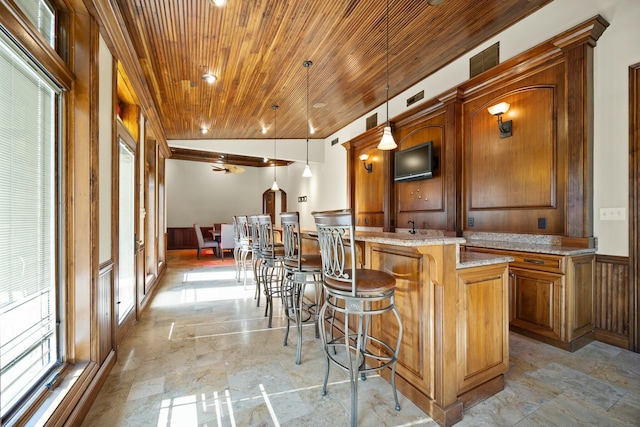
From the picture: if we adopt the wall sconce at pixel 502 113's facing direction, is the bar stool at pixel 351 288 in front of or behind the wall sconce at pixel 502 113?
in front

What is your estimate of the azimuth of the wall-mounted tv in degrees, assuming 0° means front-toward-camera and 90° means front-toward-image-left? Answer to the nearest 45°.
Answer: approximately 45°

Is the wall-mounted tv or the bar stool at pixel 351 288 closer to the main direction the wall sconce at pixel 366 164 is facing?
the bar stool

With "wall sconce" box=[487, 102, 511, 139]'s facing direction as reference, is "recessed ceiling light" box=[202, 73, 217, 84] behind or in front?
in front

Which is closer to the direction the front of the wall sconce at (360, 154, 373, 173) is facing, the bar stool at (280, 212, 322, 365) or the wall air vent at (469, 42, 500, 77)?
the bar stool

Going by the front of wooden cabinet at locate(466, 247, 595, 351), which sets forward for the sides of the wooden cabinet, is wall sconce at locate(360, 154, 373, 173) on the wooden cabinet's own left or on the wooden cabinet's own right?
on the wooden cabinet's own right

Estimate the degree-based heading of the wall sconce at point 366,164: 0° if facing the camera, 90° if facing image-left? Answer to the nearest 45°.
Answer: approximately 45°

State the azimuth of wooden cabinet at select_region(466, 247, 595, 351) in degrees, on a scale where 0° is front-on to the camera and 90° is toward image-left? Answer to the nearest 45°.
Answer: approximately 45°

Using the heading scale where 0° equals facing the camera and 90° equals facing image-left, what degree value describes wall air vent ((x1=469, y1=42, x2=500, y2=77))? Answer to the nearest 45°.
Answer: approximately 45°

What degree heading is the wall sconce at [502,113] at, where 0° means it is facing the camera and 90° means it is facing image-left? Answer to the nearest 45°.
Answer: approximately 45°

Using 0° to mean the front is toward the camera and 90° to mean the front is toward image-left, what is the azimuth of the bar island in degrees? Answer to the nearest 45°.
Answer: approximately 45°

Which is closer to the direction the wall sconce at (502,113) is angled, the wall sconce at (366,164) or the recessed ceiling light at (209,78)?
the recessed ceiling light

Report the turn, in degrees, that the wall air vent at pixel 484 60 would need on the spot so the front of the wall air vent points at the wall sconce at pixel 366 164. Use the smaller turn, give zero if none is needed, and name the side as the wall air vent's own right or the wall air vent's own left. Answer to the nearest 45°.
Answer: approximately 90° to the wall air vent's own right

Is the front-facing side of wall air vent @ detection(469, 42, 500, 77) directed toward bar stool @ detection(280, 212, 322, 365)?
yes

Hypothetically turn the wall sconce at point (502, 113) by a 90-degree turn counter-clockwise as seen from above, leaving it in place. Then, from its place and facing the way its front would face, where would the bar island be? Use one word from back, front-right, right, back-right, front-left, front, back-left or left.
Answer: front-right

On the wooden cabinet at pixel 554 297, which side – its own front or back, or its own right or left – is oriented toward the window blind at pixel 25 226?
front

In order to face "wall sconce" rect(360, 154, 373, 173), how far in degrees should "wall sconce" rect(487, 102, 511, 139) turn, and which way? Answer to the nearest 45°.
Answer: approximately 90° to its right
